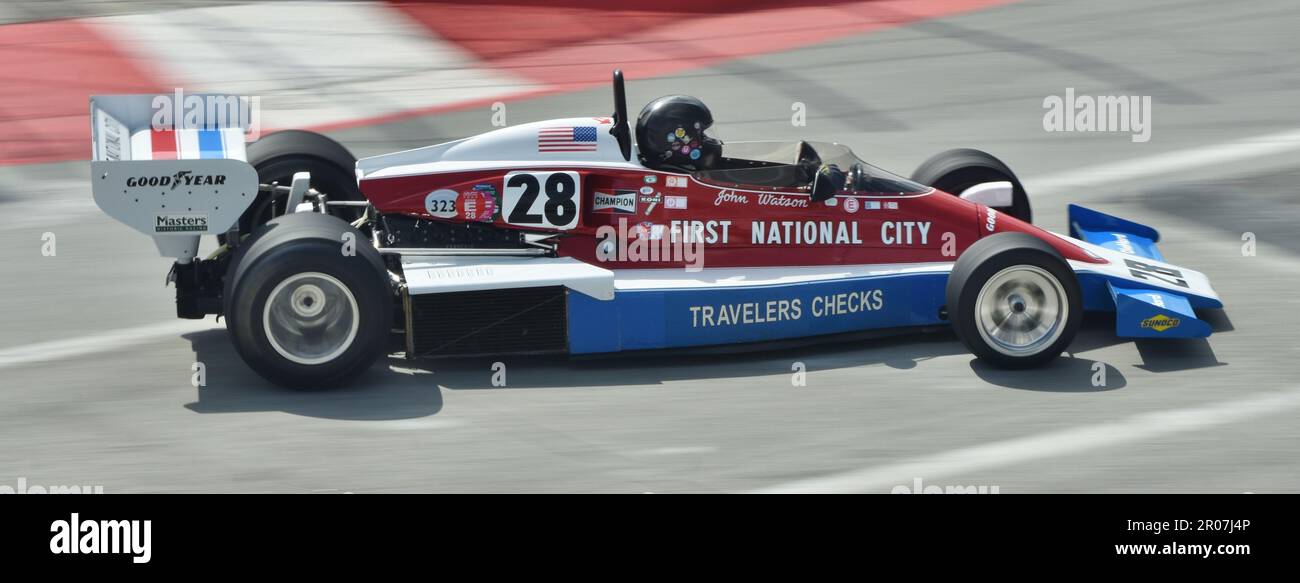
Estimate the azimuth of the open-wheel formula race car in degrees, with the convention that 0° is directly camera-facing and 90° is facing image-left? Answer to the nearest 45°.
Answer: approximately 270°
